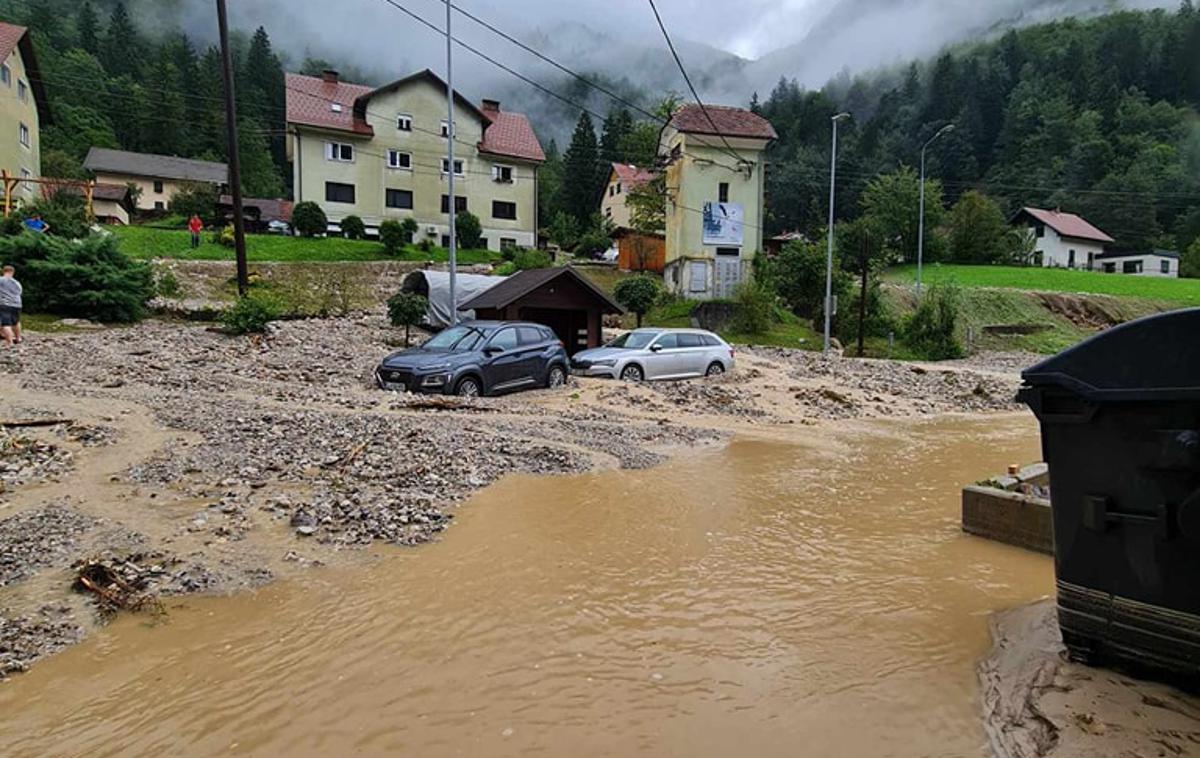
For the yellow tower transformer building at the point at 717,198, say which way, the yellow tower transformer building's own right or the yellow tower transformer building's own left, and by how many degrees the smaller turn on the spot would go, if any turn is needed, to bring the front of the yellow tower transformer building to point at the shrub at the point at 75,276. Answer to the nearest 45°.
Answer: approximately 45° to the yellow tower transformer building's own right

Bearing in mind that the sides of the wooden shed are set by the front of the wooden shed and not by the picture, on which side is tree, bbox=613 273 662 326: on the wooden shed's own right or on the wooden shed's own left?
on the wooden shed's own left

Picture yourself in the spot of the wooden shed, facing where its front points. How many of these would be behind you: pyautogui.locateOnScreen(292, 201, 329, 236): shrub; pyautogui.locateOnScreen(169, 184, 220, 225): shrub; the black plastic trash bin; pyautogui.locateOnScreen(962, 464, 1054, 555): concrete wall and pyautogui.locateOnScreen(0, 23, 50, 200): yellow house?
3

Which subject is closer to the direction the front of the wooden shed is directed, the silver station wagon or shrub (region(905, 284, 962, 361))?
the silver station wagon

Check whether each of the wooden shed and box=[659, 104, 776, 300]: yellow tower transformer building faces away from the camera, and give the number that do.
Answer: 0

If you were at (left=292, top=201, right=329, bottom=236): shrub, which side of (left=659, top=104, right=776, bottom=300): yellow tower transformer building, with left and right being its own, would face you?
right

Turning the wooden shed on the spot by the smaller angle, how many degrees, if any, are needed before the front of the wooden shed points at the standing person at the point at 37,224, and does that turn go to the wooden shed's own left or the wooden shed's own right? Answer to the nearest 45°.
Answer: approximately 135° to the wooden shed's own right

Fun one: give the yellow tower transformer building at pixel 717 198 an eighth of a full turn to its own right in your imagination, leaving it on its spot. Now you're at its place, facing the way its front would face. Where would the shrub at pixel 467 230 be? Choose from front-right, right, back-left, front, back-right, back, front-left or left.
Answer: front-right

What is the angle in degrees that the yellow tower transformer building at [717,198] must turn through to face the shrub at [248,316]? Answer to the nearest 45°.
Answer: approximately 45° to its right

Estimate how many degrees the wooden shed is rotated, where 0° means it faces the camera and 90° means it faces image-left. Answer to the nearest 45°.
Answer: approximately 315°

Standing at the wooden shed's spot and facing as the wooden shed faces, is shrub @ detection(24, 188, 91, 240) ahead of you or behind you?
behind

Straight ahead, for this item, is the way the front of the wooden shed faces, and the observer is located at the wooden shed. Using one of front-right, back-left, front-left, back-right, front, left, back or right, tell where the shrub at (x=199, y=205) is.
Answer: back
